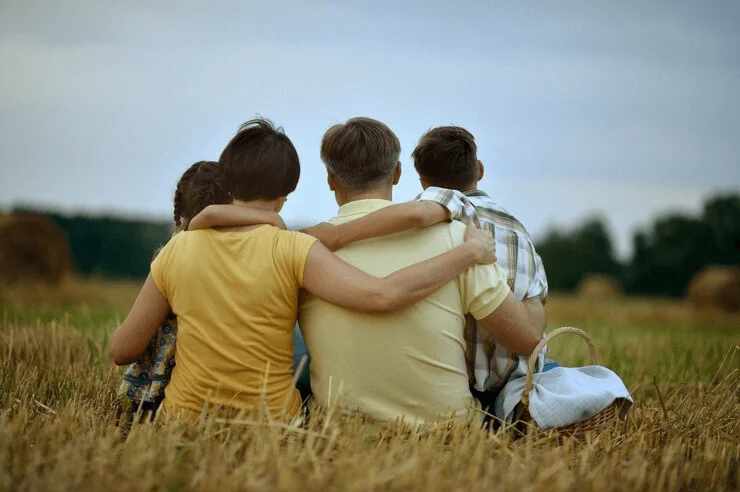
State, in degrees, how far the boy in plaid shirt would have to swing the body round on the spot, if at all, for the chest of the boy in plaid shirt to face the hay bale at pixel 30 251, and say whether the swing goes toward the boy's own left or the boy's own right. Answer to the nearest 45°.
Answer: approximately 45° to the boy's own left

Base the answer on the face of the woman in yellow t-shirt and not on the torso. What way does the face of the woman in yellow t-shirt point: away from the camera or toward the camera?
away from the camera

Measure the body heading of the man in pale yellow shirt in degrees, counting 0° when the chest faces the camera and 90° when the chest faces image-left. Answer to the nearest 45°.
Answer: approximately 180°

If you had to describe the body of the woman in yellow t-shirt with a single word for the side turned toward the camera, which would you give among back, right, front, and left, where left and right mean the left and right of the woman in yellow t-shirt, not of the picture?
back

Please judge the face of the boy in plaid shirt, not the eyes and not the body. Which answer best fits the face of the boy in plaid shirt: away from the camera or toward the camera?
away from the camera

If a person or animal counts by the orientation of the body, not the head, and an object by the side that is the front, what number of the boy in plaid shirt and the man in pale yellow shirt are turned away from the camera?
2

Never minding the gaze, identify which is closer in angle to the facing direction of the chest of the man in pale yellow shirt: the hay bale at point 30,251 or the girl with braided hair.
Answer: the hay bale

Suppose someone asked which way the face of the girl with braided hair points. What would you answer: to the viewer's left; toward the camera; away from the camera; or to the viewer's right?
away from the camera

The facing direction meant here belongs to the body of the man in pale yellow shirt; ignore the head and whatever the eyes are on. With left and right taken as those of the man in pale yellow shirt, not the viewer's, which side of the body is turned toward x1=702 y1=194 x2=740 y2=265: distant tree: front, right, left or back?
front

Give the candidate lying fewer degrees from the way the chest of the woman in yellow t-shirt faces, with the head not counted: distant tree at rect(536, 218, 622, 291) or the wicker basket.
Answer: the distant tree

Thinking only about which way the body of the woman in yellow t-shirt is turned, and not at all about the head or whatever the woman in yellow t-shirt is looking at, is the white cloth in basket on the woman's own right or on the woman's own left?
on the woman's own right

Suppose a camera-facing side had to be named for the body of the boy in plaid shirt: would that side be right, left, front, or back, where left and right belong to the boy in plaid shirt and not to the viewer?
back

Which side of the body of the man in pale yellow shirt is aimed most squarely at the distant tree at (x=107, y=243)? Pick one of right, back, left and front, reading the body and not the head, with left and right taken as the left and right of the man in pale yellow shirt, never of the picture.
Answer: front

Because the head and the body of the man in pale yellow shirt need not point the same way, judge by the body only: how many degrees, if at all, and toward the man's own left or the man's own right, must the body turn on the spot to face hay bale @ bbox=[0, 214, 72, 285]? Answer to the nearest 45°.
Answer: approximately 45° to the man's own left
